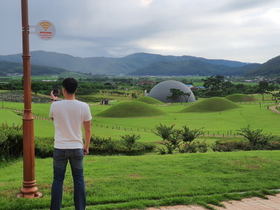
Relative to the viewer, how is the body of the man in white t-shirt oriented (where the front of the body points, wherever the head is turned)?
away from the camera

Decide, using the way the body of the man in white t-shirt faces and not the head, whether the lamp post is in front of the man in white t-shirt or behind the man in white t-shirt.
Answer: in front
